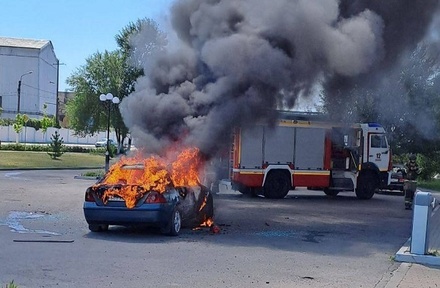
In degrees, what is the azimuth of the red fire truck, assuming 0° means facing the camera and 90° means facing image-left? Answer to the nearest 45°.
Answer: approximately 270°

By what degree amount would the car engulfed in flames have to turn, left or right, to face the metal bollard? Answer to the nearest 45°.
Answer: approximately 90° to its right

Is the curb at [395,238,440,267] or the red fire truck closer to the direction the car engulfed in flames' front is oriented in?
the red fire truck

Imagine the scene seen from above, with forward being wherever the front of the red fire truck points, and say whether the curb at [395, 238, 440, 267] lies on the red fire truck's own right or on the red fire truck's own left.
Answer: on the red fire truck's own right

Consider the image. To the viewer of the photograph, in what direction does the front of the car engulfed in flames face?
facing away from the viewer and to the right of the viewer

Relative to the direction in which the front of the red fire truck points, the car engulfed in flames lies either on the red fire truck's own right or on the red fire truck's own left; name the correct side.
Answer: on the red fire truck's own right

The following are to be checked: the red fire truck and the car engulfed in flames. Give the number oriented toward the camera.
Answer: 0

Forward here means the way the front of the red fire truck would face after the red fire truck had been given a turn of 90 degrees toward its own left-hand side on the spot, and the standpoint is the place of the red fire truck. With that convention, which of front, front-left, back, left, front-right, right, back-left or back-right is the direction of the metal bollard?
back

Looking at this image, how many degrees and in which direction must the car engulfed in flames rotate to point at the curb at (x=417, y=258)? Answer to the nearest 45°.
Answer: approximately 90° to its right

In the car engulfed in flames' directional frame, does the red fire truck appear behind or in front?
in front
